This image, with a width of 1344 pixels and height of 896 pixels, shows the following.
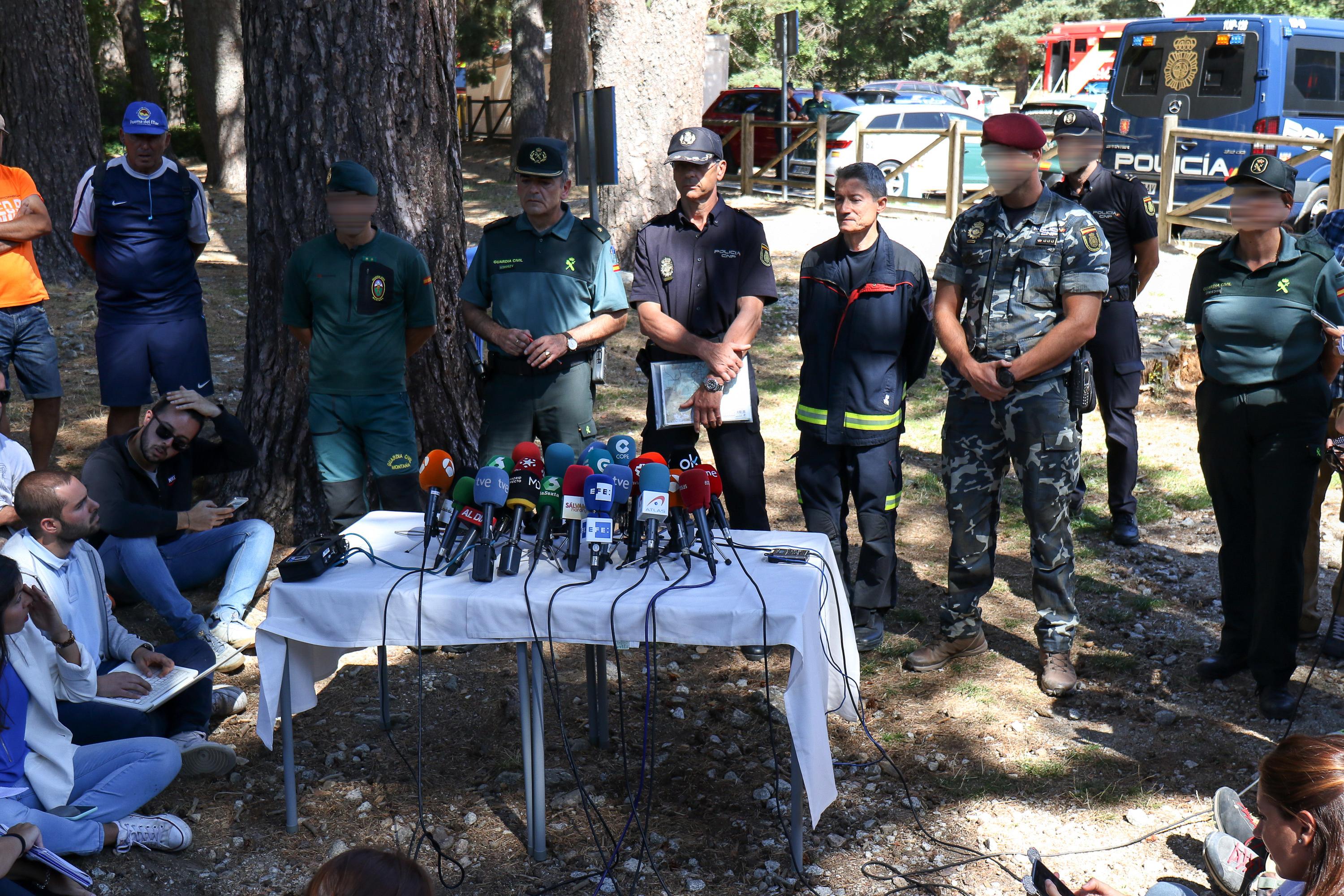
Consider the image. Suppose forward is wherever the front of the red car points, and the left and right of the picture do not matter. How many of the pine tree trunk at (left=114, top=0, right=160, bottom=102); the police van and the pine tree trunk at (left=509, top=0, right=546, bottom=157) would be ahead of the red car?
1

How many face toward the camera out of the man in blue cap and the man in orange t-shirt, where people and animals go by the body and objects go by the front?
2

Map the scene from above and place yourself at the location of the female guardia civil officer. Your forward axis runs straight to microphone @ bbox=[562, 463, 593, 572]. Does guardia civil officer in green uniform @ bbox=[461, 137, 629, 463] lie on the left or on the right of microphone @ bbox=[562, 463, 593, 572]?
right

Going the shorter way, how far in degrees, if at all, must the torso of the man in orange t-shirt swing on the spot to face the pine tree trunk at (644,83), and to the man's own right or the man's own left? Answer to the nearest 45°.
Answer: approximately 135° to the man's own left

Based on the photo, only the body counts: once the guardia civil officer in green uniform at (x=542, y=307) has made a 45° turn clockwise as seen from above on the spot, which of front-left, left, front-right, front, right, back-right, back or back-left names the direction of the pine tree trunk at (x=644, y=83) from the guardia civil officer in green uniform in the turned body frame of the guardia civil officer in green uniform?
back-right

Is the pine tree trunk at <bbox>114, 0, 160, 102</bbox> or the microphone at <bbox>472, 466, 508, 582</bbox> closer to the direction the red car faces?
the microphone

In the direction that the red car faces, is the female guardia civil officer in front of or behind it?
in front

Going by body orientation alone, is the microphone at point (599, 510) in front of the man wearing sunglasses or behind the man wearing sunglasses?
in front

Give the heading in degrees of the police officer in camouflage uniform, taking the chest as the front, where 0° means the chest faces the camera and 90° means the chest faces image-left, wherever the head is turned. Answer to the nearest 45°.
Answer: approximately 45°

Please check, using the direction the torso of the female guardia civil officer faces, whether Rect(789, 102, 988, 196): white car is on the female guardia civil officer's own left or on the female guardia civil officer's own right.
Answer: on the female guardia civil officer's own right
